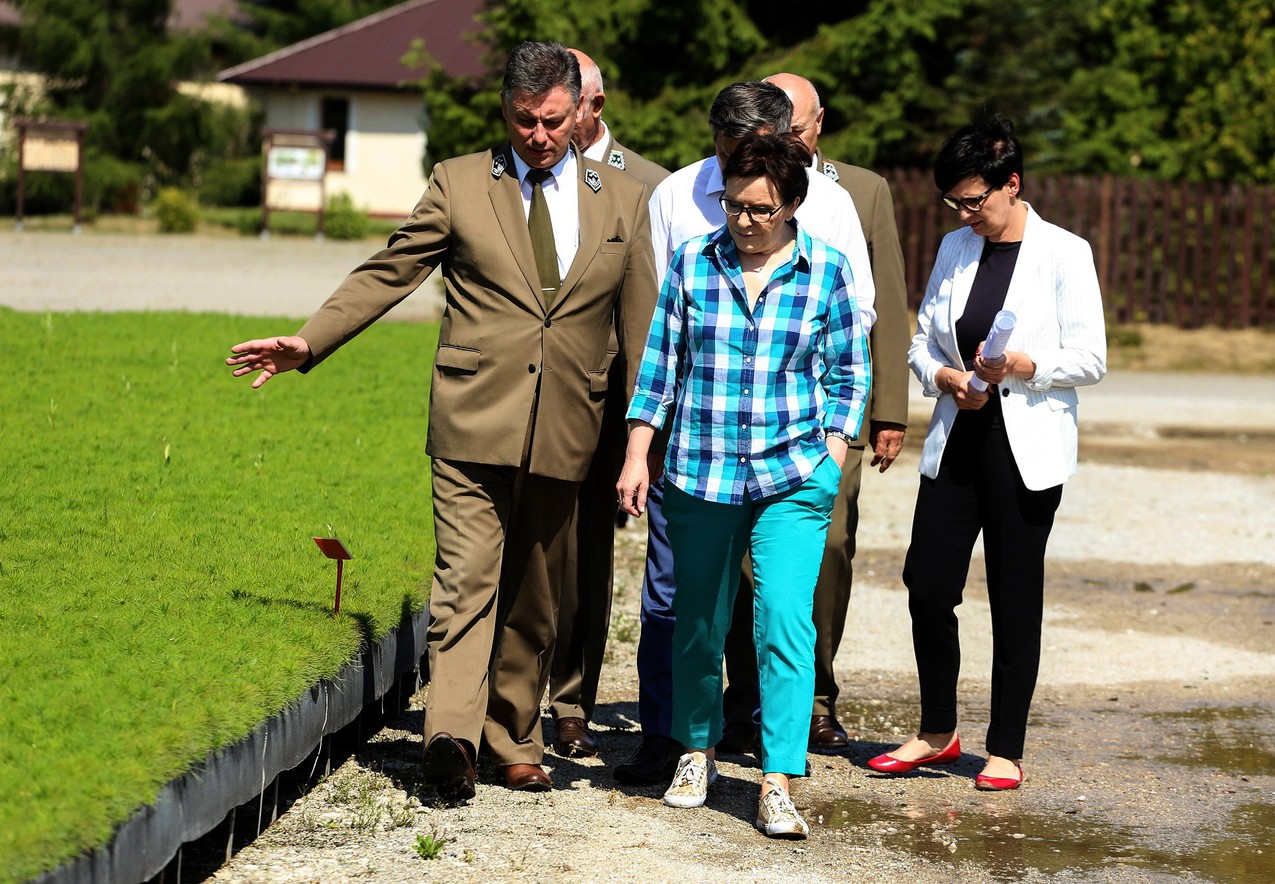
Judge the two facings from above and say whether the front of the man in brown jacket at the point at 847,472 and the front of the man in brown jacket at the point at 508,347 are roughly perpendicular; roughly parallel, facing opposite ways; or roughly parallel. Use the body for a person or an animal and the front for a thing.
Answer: roughly parallel

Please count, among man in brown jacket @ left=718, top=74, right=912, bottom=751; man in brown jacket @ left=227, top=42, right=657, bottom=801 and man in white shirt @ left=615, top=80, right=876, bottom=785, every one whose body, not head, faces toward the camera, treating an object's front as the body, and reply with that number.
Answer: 3

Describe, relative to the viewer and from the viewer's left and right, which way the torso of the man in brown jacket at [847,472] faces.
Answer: facing the viewer

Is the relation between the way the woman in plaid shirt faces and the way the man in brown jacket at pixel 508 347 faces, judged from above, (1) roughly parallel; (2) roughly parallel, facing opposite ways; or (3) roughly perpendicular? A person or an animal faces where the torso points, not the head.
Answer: roughly parallel

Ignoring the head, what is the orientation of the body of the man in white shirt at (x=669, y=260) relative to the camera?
toward the camera

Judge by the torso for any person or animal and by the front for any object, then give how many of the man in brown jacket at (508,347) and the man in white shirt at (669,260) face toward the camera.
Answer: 2

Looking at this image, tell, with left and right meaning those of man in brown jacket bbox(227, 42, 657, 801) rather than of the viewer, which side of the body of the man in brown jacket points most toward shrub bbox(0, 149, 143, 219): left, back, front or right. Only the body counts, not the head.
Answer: back

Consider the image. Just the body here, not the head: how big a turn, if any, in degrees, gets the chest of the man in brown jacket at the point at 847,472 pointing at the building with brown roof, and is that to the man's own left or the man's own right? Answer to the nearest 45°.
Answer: approximately 180°

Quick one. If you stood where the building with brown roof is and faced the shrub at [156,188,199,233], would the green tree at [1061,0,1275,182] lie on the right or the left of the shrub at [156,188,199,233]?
left

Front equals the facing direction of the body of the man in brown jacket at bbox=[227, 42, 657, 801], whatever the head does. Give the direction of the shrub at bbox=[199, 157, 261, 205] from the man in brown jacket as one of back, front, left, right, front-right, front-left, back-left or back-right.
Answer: back

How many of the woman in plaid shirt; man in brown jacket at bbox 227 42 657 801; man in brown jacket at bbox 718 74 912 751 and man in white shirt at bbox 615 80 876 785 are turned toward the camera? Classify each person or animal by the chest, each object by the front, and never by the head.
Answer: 4

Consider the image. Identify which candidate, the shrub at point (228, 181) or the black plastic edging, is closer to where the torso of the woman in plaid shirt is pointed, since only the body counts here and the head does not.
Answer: the black plastic edging

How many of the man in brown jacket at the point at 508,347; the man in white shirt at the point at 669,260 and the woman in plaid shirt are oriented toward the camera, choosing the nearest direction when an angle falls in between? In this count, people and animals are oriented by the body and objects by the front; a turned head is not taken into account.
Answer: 3

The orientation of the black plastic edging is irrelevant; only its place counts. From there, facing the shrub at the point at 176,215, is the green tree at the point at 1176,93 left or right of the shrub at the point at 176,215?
right

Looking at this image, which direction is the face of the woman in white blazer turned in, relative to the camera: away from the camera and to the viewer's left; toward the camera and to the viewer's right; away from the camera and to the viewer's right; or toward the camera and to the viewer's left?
toward the camera and to the viewer's left

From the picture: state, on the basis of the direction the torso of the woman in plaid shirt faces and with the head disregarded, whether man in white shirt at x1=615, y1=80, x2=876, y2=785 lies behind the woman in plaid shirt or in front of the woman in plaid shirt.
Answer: behind
